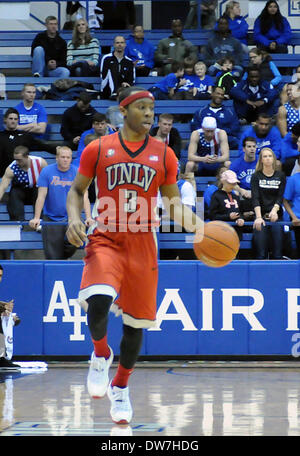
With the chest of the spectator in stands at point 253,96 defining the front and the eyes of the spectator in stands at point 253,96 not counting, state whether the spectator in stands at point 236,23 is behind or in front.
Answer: behind

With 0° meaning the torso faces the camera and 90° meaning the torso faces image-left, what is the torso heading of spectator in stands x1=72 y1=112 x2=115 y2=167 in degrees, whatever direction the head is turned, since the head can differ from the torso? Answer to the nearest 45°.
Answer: approximately 0°

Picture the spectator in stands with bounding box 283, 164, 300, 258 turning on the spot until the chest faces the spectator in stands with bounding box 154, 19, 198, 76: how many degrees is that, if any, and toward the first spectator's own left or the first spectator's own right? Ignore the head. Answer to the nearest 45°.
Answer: approximately 135° to the first spectator's own right

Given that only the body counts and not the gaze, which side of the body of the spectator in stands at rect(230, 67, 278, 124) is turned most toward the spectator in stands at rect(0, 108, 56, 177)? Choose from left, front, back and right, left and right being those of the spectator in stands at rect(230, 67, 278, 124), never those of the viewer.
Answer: right

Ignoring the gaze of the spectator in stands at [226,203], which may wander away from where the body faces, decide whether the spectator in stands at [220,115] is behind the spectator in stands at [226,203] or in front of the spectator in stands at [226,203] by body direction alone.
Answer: behind
